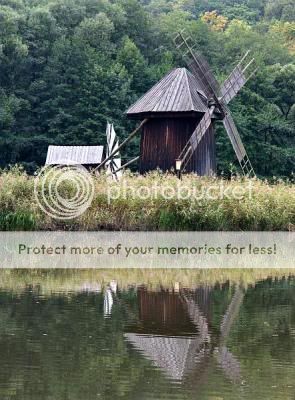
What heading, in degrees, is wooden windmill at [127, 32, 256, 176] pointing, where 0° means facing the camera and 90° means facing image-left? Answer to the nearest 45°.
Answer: approximately 315°
